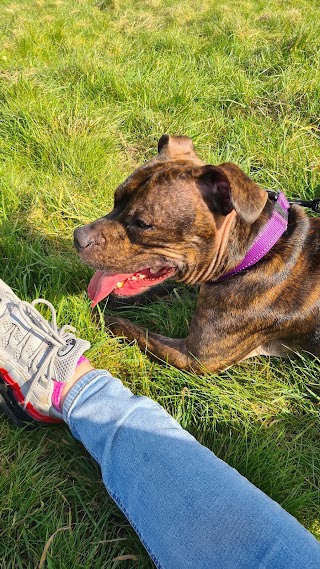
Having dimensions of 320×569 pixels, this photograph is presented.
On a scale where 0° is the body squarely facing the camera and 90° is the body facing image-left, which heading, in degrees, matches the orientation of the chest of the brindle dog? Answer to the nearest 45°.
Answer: approximately 90°
